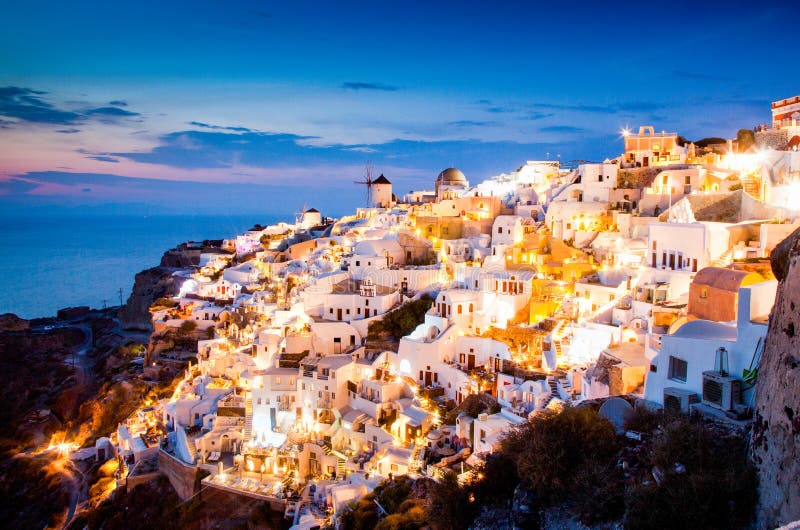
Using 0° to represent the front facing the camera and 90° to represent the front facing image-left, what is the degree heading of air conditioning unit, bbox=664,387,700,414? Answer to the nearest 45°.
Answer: approximately 45°

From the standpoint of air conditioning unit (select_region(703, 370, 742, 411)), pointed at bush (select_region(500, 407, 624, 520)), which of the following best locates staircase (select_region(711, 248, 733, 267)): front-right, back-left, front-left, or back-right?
back-right

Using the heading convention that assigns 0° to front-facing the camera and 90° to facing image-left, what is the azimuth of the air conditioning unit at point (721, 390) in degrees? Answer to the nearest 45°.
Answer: approximately 45°

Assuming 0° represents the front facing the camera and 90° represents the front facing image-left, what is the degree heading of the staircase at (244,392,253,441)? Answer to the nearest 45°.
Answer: approximately 0°

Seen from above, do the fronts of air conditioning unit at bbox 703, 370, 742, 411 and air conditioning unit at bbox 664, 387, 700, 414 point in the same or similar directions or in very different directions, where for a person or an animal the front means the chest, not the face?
same or similar directions

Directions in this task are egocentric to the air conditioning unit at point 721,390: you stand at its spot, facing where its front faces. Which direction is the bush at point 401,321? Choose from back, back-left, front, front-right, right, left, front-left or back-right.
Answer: right

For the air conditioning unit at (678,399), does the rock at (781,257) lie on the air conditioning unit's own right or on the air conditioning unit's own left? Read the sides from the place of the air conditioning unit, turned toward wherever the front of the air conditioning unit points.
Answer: on the air conditioning unit's own left

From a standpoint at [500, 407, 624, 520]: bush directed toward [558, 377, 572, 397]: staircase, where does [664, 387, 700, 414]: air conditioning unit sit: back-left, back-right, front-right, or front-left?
front-right

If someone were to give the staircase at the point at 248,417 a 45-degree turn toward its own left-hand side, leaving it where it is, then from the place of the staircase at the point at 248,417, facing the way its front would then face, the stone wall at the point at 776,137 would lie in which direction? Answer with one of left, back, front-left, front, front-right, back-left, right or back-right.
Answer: front-left

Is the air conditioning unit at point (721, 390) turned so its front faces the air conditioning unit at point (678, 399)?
no

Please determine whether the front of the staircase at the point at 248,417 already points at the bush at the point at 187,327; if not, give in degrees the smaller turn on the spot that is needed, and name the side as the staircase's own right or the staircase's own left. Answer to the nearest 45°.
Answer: approximately 180°

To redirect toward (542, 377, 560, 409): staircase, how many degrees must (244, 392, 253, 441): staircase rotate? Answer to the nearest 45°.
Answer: approximately 45° to its left

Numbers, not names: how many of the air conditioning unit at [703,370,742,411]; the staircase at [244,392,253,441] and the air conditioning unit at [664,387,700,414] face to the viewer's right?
0
